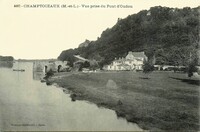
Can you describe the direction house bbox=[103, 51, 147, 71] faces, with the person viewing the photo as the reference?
facing the viewer and to the left of the viewer
